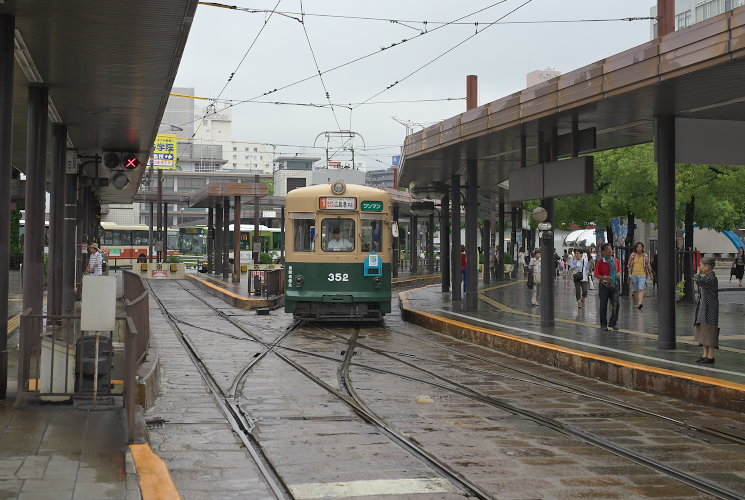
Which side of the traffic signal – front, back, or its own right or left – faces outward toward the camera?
front

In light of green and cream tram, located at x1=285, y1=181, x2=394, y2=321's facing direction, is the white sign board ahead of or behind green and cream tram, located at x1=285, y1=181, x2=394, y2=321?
ahead

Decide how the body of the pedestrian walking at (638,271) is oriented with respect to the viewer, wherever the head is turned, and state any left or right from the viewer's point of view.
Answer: facing the viewer

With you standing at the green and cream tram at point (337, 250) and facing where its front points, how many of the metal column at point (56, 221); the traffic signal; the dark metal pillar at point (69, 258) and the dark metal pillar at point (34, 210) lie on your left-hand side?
0

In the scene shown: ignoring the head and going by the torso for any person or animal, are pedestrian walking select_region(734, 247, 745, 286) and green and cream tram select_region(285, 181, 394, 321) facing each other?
no

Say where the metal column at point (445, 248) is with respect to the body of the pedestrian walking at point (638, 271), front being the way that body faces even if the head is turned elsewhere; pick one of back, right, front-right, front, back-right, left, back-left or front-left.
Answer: back-right

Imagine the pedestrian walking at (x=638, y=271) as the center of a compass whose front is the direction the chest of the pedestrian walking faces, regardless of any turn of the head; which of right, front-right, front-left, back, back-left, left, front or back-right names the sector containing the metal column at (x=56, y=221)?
front-right

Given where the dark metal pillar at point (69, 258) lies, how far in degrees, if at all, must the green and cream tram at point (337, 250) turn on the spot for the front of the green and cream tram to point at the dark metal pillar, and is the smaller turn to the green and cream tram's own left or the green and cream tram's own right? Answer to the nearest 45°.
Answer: approximately 90° to the green and cream tram's own right

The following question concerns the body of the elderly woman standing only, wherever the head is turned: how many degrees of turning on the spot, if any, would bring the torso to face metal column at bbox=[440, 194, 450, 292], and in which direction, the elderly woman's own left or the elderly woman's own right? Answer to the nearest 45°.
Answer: approximately 45° to the elderly woman's own right

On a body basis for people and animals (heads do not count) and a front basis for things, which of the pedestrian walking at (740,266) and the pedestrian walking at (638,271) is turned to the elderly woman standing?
the pedestrian walking at (638,271)

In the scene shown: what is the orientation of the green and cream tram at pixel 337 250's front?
toward the camera

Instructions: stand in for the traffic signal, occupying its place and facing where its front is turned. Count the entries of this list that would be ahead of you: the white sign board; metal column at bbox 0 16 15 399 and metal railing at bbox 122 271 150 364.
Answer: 3

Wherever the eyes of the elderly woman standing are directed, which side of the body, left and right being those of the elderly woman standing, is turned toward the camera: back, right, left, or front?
left

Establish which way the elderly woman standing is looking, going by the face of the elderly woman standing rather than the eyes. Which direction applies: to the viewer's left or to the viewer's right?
to the viewer's left

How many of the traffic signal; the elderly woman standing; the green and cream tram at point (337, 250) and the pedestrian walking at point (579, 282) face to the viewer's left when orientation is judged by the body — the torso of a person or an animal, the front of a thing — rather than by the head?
1

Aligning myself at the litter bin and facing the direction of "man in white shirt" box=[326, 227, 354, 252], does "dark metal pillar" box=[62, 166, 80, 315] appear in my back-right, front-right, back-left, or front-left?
front-left

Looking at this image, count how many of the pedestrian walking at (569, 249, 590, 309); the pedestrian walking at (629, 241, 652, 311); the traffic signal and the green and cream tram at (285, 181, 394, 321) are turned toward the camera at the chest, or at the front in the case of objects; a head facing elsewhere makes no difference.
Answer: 4

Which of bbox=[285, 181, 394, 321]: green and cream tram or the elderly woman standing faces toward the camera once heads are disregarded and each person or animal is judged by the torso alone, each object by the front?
the green and cream tram

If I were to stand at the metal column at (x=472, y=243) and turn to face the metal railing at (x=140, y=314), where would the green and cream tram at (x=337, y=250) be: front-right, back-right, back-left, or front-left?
front-right
